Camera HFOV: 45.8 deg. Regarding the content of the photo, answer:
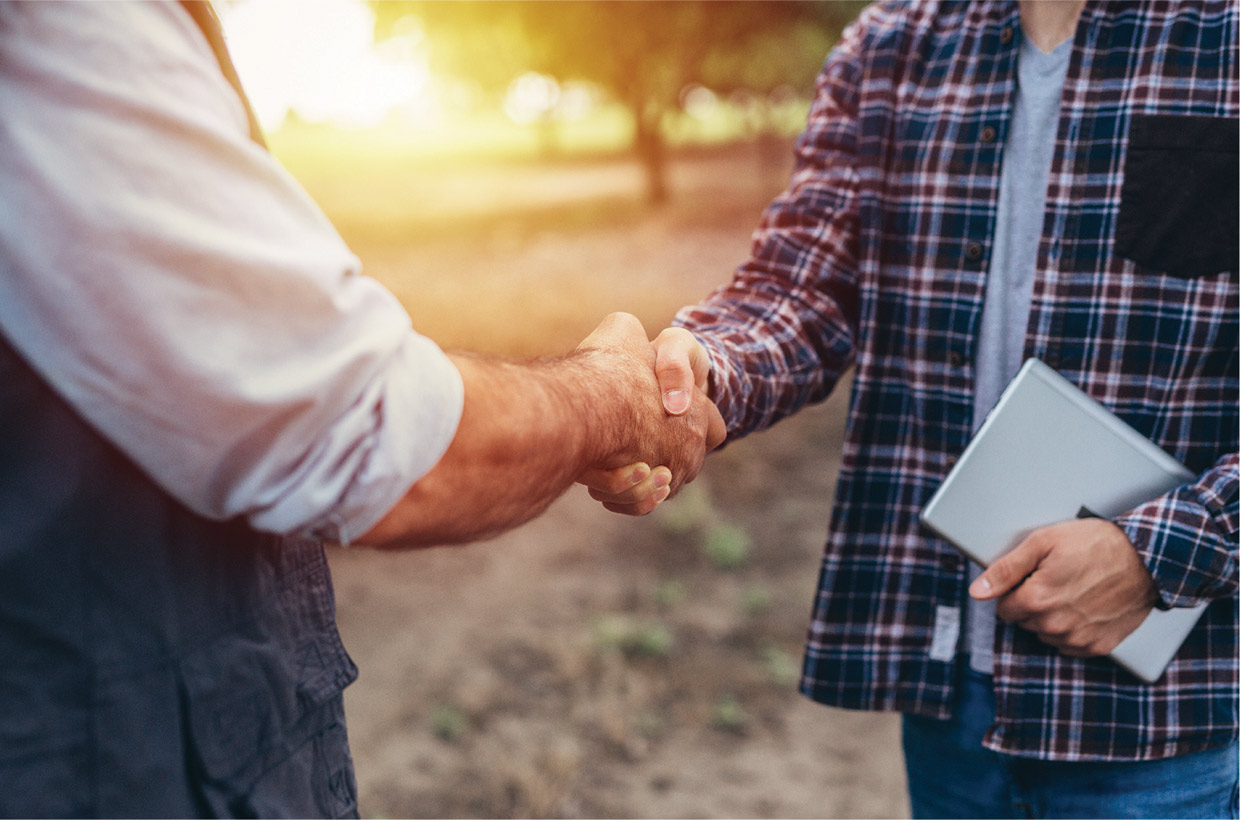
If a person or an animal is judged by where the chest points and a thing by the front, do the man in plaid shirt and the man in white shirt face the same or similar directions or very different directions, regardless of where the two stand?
very different directions

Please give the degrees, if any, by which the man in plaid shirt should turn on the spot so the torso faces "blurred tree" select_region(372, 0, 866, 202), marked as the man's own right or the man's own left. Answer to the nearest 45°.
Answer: approximately 135° to the man's own right

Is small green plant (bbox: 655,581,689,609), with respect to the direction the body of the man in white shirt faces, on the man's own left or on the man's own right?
on the man's own left

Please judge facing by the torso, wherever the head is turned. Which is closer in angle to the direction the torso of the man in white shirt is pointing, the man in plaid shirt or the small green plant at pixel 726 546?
the man in plaid shirt

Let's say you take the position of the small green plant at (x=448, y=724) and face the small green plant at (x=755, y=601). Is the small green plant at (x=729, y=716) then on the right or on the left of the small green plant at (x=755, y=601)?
right

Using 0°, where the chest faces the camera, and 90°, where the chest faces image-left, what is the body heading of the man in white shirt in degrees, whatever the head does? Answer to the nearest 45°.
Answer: approximately 270°

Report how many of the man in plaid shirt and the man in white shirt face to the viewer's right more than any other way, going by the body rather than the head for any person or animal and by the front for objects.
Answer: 1

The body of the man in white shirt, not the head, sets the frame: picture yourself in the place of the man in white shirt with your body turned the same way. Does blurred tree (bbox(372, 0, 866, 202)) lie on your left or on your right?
on your left
